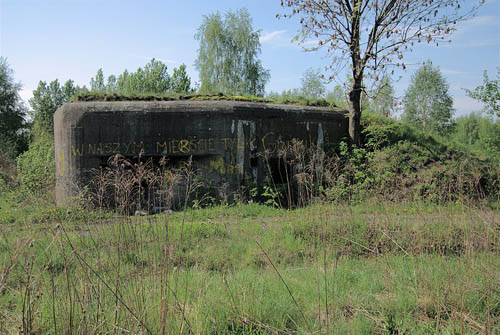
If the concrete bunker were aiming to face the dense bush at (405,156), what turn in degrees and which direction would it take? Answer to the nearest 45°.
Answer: approximately 90° to its left

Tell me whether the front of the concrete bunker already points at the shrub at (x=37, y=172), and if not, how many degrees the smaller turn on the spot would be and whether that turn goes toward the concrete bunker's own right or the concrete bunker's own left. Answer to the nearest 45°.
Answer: approximately 135° to the concrete bunker's own right

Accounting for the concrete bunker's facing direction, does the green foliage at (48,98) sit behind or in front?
behind

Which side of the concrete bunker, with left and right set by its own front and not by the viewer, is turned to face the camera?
front
